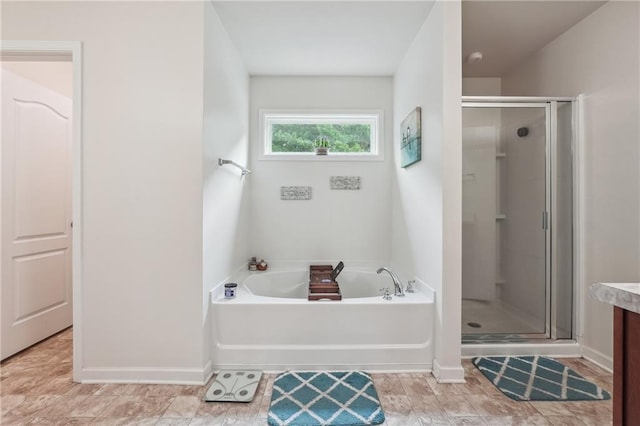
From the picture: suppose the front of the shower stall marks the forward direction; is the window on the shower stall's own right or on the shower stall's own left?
on the shower stall's own right

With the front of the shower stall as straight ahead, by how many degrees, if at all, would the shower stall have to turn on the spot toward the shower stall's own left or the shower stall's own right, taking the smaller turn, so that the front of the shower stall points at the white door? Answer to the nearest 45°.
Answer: approximately 45° to the shower stall's own right

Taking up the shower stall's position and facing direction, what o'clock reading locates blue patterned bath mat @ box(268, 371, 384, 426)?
The blue patterned bath mat is roughly at 1 o'clock from the shower stall.

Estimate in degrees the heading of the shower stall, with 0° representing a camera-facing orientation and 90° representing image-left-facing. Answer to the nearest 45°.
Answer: approximately 0°

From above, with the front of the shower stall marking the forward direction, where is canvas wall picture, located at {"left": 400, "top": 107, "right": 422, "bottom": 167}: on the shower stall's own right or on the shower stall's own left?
on the shower stall's own right

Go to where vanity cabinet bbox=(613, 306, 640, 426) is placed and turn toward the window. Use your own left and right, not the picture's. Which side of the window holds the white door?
left

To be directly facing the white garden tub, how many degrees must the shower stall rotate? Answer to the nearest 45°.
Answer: approximately 45° to its right
